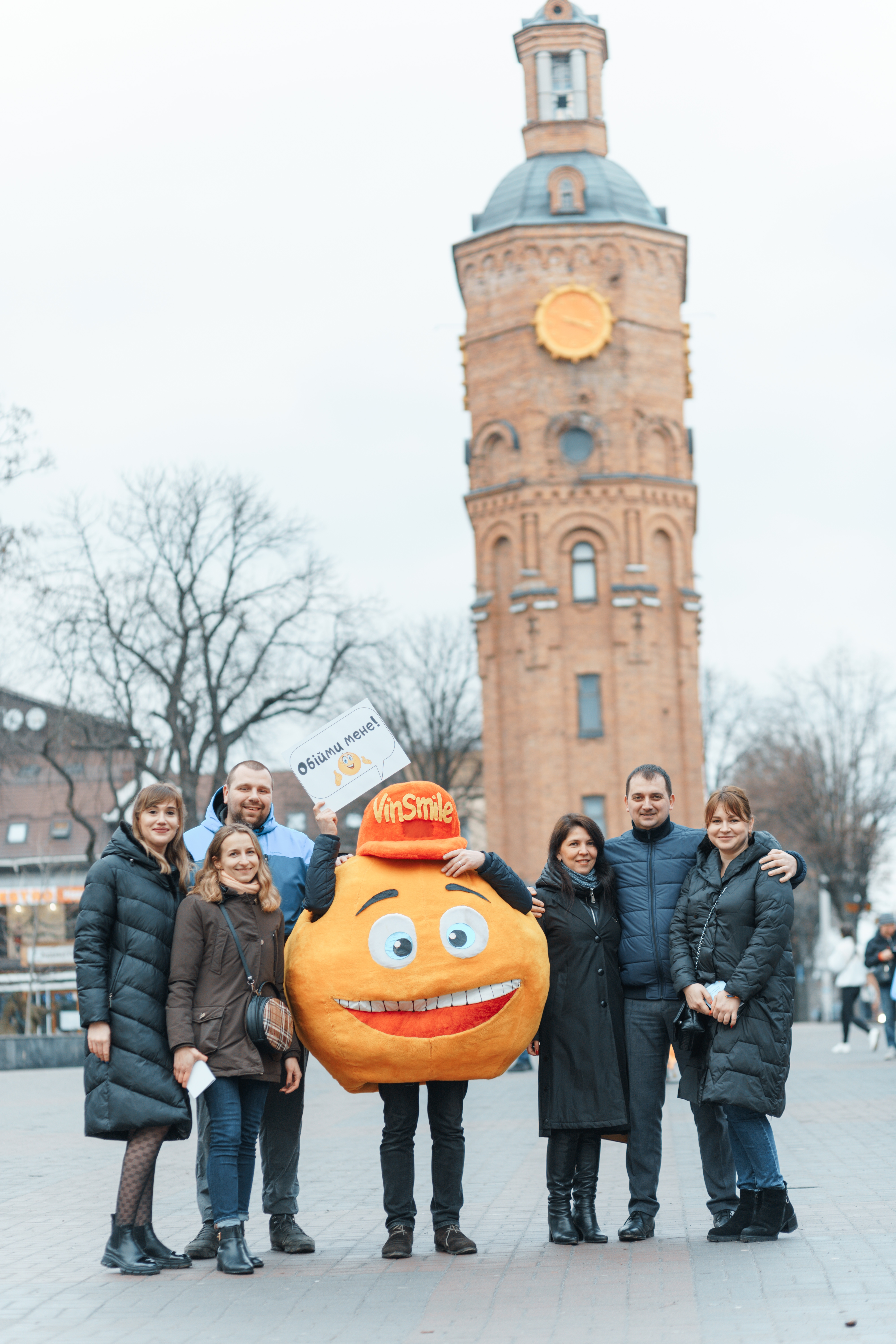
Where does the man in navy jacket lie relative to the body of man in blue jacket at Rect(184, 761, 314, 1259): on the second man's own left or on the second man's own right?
on the second man's own left

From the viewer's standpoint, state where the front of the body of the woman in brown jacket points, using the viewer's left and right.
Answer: facing the viewer and to the right of the viewer

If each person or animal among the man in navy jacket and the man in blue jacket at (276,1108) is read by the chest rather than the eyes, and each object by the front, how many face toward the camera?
2

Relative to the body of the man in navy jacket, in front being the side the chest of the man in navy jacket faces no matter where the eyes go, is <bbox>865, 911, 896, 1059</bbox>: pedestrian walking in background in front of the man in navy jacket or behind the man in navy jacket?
behind

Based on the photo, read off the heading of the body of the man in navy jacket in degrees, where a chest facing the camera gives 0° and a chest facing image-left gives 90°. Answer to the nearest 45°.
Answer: approximately 0°

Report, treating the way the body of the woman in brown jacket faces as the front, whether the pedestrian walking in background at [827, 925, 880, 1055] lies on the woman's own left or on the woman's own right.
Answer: on the woman's own left

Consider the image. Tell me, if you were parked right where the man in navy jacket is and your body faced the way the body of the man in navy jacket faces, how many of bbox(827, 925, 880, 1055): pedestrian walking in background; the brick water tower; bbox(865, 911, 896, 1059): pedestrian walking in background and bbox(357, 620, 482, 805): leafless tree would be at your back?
4

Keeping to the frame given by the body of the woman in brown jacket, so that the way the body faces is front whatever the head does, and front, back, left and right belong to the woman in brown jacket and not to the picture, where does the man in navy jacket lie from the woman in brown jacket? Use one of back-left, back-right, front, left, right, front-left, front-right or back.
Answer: front-left

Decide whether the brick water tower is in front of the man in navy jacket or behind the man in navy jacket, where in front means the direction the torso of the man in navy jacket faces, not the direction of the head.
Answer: behind

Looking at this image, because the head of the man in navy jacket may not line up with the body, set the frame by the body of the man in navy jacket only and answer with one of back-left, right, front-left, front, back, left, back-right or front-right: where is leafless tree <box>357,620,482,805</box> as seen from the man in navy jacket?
back

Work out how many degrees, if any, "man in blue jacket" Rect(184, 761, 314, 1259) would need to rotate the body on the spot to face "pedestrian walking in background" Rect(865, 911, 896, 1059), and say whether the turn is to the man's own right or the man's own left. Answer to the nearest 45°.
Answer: approximately 135° to the man's own left

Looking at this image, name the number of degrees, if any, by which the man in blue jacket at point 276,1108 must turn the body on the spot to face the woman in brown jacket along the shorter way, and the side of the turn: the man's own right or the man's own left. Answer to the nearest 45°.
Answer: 0° — they already face them

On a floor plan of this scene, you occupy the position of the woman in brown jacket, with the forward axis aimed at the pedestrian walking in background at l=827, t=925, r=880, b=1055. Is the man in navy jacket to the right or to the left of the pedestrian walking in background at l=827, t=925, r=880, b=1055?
right
